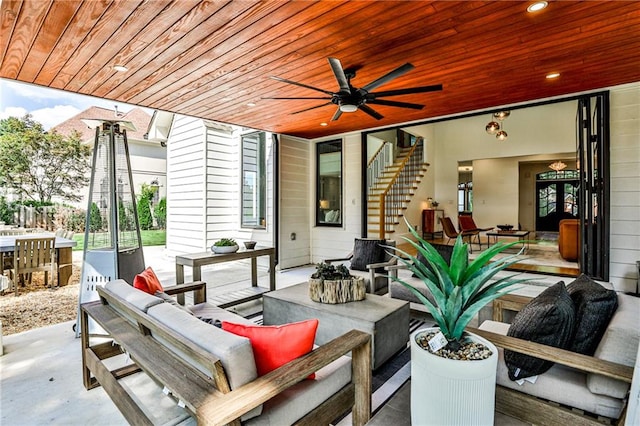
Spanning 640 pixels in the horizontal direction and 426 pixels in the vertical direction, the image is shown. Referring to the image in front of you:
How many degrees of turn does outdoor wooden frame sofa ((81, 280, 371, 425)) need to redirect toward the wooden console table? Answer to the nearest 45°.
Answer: approximately 45° to its left

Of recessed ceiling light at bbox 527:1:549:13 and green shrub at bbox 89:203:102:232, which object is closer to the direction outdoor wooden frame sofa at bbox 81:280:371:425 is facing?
the recessed ceiling light

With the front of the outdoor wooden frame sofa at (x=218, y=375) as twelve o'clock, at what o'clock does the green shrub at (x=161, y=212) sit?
The green shrub is roughly at 10 o'clock from the outdoor wooden frame sofa.

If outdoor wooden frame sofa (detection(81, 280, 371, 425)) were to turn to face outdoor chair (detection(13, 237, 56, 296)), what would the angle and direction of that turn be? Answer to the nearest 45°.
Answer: approximately 90° to its left

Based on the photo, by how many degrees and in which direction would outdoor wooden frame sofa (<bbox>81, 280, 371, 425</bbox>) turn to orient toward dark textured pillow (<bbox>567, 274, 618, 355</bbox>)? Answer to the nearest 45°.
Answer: approximately 45° to its right

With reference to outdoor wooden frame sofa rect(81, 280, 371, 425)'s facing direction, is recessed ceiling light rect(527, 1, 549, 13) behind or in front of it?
in front

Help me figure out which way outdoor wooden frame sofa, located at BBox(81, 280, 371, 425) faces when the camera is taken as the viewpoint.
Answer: facing away from the viewer and to the right of the viewer

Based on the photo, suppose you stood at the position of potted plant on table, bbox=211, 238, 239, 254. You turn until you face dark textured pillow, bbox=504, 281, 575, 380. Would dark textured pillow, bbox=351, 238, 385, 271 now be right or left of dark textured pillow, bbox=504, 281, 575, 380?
left

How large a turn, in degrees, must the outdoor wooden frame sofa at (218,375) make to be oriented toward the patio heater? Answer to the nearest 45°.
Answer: approximately 90° to its left

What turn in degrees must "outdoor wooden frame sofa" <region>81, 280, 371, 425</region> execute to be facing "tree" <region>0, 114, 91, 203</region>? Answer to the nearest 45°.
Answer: approximately 90° to its left

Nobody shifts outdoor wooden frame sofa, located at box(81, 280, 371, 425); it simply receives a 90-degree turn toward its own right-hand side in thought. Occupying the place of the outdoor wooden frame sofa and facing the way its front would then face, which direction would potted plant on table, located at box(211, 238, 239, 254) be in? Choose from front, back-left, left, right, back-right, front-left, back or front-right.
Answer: back-left
